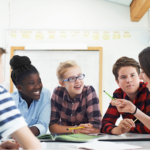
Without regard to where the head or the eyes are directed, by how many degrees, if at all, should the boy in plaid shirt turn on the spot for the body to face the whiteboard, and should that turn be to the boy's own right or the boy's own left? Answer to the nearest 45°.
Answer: approximately 135° to the boy's own right

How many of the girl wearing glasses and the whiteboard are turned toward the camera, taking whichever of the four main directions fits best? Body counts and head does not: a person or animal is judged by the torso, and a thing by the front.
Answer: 2

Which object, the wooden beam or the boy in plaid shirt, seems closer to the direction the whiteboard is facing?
the boy in plaid shirt

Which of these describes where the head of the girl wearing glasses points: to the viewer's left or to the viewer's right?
to the viewer's right

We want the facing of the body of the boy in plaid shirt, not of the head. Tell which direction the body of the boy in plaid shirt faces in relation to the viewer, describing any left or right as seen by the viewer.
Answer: facing the viewer

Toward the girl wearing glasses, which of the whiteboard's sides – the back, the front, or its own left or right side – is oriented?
front

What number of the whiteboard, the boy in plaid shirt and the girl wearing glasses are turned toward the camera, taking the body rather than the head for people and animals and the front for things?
3

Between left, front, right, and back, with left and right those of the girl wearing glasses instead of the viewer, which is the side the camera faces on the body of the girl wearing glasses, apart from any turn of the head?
front

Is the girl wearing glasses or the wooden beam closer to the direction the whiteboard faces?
the girl wearing glasses

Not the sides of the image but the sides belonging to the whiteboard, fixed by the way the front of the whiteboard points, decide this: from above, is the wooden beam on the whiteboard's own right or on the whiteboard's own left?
on the whiteboard's own left

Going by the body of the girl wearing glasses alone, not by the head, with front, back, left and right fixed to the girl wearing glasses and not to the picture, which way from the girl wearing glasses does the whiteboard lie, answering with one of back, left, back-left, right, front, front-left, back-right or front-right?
back
